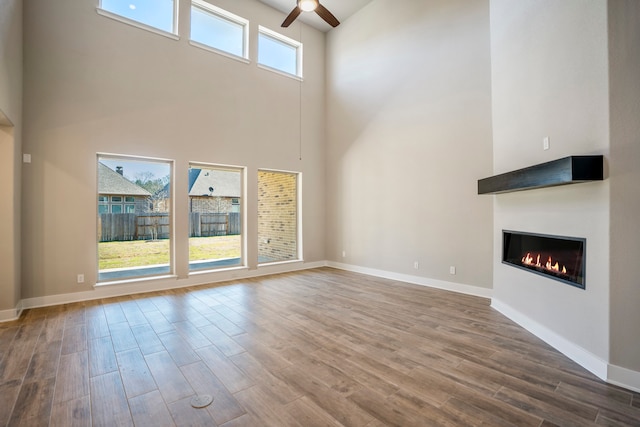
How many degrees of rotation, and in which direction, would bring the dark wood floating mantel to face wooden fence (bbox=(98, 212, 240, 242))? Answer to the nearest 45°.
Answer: approximately 45° to its right

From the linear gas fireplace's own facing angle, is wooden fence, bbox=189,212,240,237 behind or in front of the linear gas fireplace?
in front

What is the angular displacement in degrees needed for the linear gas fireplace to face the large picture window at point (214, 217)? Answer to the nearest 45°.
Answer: approximately 45° to its right

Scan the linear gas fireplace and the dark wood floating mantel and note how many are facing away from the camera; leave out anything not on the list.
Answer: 0

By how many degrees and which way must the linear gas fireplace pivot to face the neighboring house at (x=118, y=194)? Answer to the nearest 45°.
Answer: approximately 45° to its right

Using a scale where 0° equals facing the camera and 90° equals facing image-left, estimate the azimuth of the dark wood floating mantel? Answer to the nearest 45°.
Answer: approximately 45°

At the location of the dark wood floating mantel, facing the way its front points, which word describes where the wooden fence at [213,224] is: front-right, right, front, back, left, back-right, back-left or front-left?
front-right

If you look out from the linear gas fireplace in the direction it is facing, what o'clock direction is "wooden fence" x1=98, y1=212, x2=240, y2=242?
The wooden fence is roughly at 1 o'clock from the linear gas fireplace.

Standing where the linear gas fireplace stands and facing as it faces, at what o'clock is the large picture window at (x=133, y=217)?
The large picture window is roughly at 1 o'clock from the linear gas fireplace.

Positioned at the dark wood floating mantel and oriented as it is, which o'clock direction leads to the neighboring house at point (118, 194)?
The neighboring house is roughly at 1 o'clock from the dark wood floating mantel.
